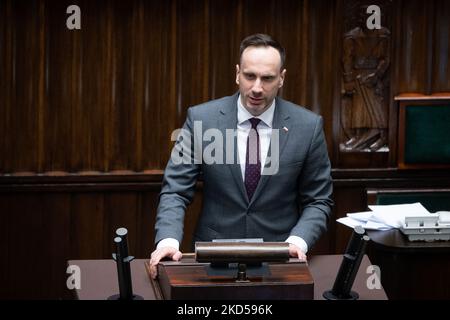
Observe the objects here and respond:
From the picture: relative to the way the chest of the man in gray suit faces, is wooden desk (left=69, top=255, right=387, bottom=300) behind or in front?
in front

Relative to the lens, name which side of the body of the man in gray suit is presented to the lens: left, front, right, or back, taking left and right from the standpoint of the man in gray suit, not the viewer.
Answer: front

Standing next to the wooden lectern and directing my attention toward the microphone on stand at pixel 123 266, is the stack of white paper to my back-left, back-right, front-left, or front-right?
back-right

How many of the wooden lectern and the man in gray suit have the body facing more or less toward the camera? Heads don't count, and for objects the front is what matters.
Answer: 2

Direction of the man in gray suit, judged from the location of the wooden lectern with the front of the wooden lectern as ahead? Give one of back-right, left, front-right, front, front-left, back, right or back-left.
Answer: back

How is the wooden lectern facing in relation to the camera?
toward the camera

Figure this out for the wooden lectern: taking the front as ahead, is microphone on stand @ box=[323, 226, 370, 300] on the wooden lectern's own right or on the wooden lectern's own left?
on the wooden lectern's own left

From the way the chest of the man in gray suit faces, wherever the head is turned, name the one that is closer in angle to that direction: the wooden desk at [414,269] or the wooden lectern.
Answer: the wooden lectern

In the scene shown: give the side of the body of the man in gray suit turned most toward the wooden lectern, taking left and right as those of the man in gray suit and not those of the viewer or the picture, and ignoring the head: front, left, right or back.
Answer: front

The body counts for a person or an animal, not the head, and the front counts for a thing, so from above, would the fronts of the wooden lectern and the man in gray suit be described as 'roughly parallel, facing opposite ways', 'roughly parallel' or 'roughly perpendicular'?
roughly parallel
